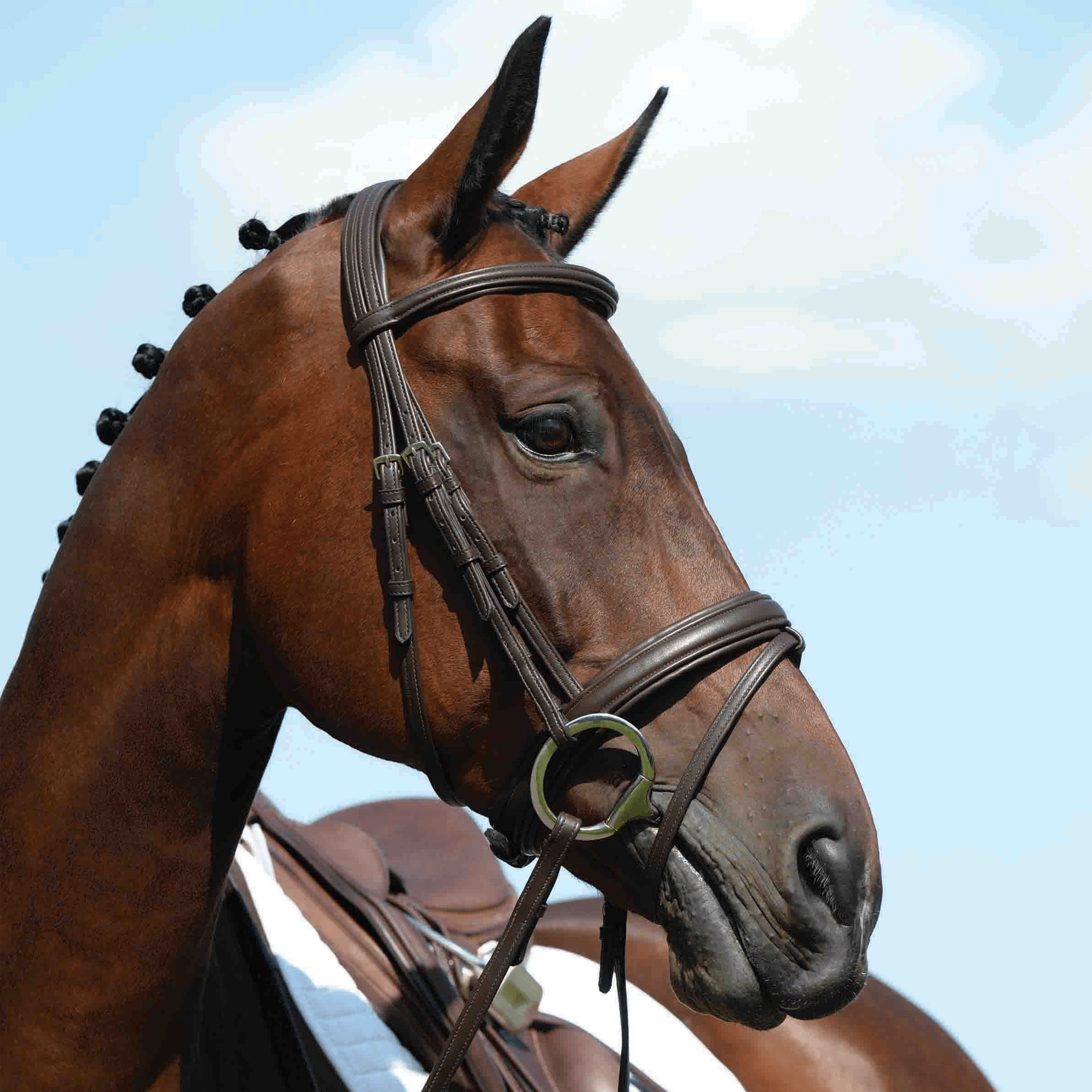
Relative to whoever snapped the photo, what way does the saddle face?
facing the viewer and to the left of the viewer
